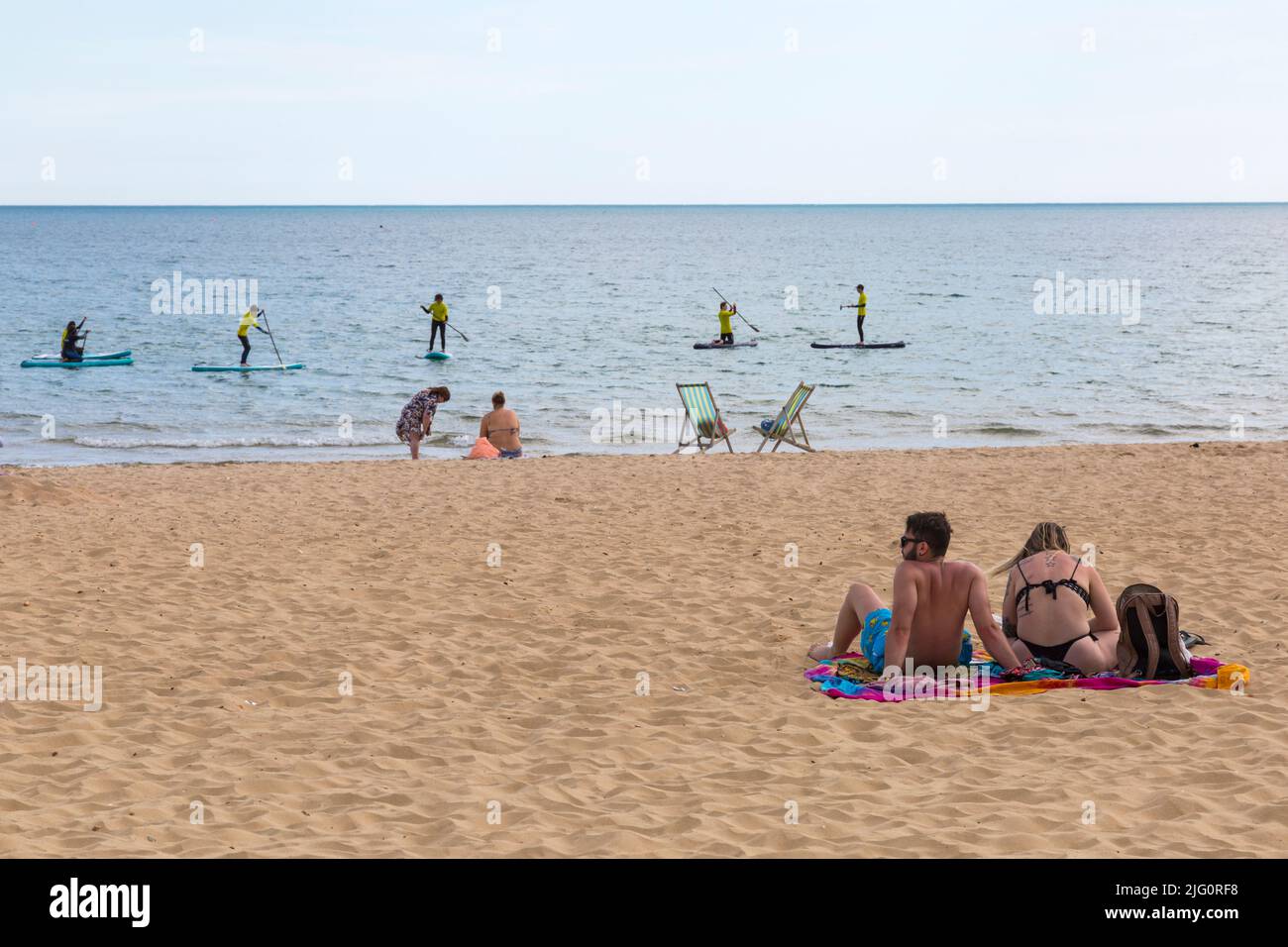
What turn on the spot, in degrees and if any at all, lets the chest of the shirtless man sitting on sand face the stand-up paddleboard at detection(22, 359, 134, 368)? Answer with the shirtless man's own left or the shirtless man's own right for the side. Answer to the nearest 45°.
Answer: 0° — they already face it

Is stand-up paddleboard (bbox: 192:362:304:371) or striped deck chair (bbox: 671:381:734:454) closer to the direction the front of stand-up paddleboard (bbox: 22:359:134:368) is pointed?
the stand-up paddleboard

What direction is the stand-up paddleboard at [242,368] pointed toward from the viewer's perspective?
to the viewer's right

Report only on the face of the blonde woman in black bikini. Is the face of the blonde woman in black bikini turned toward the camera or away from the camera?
away from the camera

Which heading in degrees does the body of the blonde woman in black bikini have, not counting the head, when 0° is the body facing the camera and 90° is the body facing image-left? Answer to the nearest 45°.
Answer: approximately 180°

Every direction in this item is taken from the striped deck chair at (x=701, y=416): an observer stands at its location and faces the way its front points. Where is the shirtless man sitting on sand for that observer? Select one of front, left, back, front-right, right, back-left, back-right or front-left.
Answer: back-right

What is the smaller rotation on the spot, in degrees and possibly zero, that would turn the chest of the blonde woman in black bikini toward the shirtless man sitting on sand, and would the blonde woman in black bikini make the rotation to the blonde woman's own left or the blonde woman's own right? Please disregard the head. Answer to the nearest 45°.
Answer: approximately 135° to the blonde woman's own left

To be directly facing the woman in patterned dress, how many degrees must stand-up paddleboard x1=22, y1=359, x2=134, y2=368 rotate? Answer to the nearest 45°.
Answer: approximately 90° to its right

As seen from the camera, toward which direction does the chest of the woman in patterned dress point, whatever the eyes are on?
to the viewer's right

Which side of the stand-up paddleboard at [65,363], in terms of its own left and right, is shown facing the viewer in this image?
right

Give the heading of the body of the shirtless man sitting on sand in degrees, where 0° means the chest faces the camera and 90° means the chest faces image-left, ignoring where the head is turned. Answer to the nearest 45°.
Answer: approximately 135°
